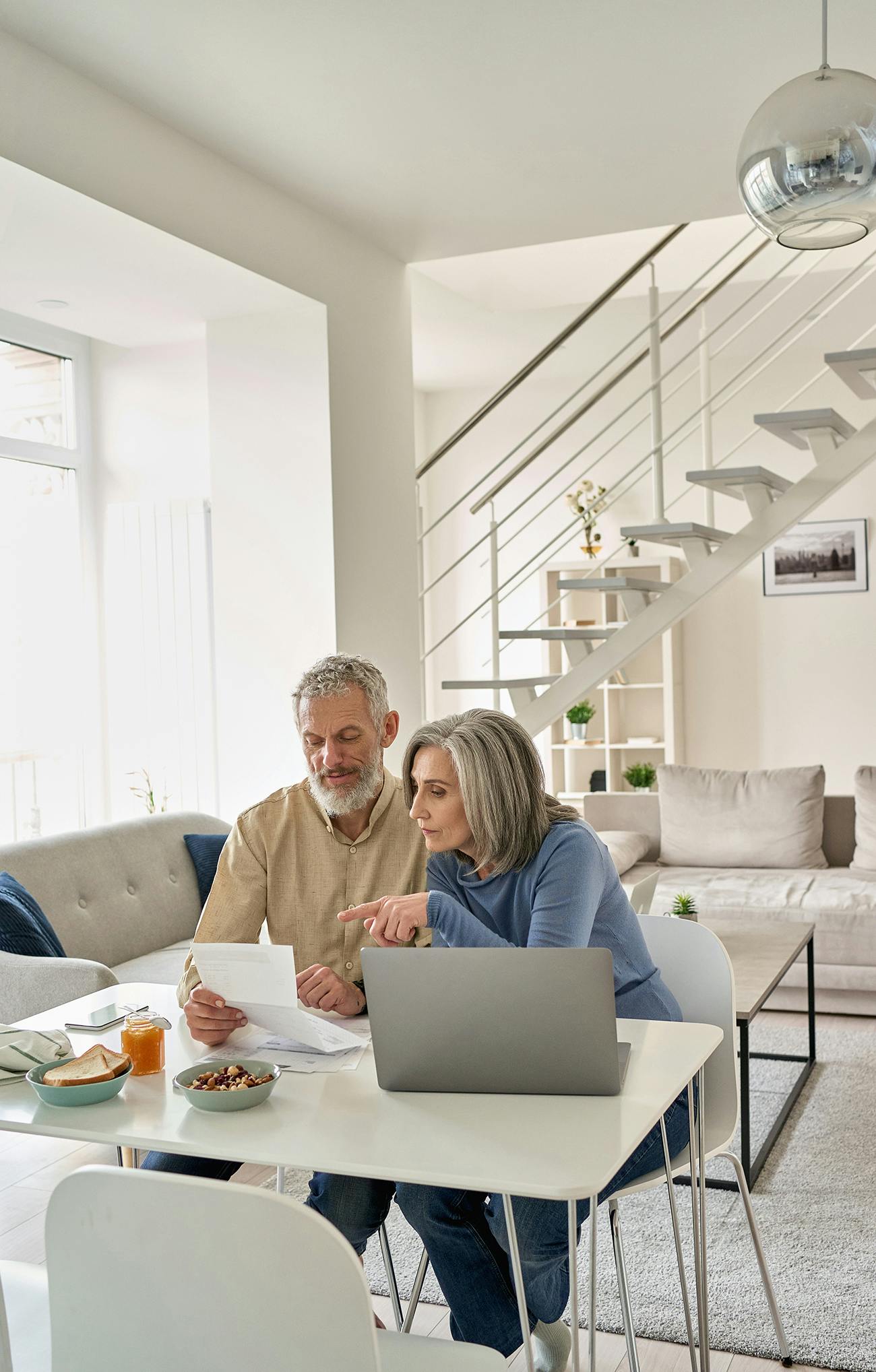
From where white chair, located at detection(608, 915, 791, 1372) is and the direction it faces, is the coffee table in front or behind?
behind

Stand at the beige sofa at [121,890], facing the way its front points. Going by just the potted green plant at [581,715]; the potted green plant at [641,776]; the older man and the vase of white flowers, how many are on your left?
3

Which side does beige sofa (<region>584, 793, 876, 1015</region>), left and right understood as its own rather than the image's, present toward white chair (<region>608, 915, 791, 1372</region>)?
front

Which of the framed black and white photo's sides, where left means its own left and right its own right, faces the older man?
front

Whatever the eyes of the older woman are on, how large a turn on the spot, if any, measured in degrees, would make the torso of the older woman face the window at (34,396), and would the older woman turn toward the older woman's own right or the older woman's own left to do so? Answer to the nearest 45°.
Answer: approximately 90° to the older woman's own right

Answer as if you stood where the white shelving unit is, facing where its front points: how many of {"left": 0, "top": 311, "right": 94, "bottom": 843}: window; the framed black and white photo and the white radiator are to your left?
1

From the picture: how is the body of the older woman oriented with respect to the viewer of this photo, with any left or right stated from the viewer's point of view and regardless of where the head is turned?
facing the viewer and to the left of the viewer

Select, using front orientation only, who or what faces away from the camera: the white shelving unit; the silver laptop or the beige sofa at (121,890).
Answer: the silver laptop

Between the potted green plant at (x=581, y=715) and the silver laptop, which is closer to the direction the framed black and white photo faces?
the silver laptop

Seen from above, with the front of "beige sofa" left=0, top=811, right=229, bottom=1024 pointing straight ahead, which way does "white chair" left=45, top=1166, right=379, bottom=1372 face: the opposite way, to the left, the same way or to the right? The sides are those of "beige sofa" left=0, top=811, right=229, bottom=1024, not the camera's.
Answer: to the left

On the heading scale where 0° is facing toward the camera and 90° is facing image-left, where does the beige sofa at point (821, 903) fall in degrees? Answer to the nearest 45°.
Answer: approximately 0°

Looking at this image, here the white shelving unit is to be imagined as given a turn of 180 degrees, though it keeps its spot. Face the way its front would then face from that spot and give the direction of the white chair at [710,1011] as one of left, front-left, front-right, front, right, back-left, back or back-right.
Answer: back

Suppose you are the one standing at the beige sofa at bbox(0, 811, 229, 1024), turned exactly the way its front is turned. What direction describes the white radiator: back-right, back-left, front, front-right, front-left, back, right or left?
back-left

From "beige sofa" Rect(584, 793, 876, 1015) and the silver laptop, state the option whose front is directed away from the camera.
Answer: the silver laptop

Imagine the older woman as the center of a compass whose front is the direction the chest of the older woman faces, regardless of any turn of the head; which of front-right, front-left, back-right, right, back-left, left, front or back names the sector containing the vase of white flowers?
back-right

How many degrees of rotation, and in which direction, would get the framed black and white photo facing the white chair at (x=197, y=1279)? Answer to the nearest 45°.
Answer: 0° — it already faces it

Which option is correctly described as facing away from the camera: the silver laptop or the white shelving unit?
the silver laptop

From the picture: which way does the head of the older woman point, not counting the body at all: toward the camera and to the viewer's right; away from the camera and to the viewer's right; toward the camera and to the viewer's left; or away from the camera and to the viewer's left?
toward the camera and to the viewer's left
